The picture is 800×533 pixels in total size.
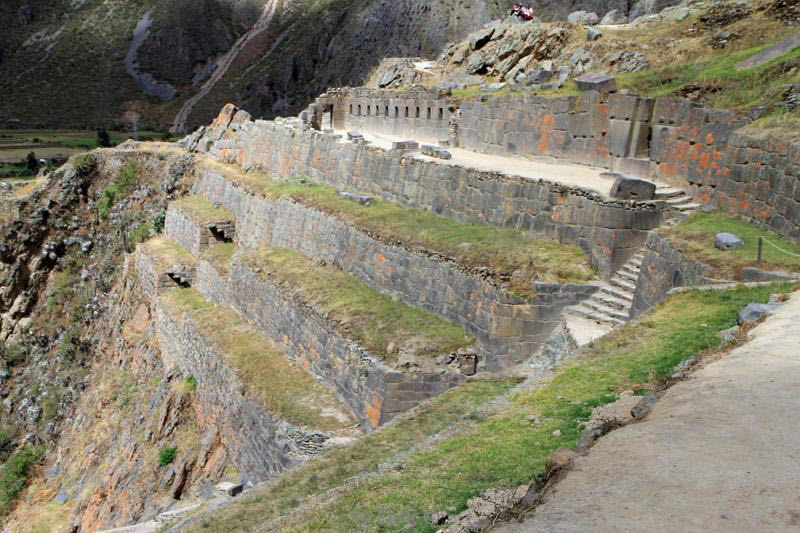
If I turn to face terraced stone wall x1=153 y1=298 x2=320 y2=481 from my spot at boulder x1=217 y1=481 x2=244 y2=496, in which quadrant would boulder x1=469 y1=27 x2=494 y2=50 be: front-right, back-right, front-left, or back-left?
front-right

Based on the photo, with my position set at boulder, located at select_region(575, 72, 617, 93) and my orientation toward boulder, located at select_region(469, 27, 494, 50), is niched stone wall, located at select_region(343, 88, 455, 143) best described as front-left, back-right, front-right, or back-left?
front-left

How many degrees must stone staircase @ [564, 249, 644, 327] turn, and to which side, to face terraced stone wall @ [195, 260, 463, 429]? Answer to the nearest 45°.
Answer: approximately 45° to its right

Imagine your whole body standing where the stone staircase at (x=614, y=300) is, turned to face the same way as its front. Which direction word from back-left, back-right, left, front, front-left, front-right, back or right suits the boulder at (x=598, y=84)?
back-right

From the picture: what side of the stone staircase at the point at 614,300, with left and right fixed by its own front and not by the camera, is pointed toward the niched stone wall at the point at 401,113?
right

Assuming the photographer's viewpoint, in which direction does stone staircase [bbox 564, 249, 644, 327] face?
facing the viewer and to the left of the viewer

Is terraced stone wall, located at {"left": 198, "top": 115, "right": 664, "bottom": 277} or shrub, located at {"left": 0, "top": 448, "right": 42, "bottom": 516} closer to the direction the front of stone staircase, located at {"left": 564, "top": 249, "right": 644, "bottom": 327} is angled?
the shrub

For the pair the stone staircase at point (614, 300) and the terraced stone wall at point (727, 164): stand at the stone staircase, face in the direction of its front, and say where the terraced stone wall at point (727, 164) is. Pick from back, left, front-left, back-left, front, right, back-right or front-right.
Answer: back

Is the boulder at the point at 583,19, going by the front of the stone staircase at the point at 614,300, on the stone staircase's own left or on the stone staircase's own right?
on the stone staircase's own right

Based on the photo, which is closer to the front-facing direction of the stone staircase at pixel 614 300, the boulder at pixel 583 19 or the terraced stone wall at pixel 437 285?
the terraced stone wall

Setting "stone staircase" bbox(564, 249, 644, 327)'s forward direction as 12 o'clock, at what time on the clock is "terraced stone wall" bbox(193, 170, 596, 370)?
The terraced stone wall is roughly at 2 o'clock from the stone staircase.

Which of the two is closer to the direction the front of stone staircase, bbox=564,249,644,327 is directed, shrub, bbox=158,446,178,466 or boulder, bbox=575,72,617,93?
the shrub

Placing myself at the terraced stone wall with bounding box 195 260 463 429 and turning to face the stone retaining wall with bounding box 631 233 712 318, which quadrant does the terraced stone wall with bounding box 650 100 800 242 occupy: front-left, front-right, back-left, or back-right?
front-left
